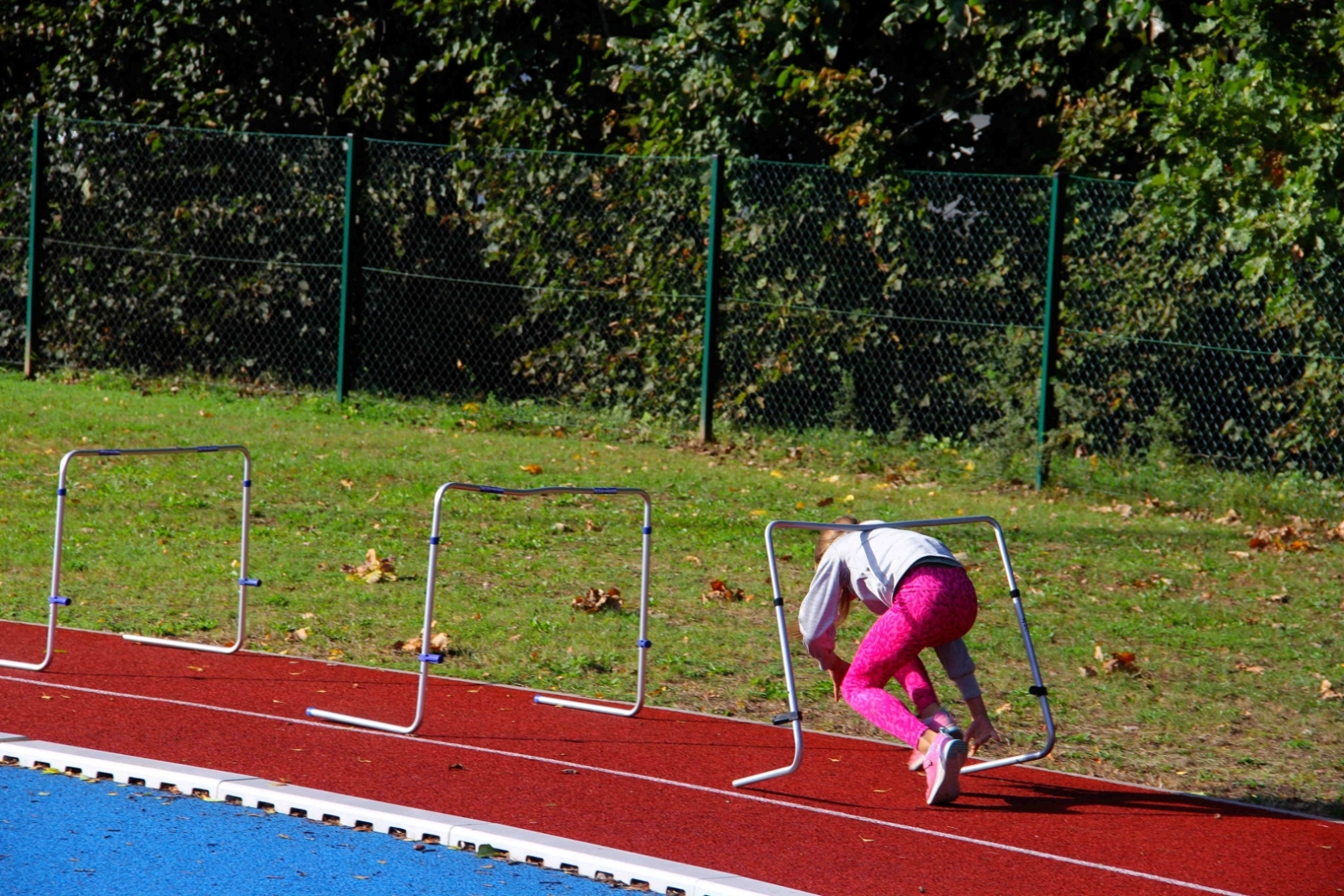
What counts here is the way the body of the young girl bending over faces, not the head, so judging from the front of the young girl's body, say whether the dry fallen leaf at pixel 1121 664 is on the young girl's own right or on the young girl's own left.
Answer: on the young girl's own right

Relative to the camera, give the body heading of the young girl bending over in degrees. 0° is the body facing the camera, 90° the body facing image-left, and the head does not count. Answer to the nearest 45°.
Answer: approximately 135°

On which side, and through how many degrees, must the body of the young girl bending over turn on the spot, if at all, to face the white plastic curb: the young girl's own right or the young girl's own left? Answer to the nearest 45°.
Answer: approximately 90° to the young girl's own left

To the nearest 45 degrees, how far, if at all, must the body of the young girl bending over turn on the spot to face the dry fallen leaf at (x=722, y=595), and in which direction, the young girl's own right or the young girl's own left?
approximately 45° to the young girl's own right

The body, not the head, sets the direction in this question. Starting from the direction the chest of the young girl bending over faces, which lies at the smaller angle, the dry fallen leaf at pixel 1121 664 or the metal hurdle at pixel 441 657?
the metal hurdle
